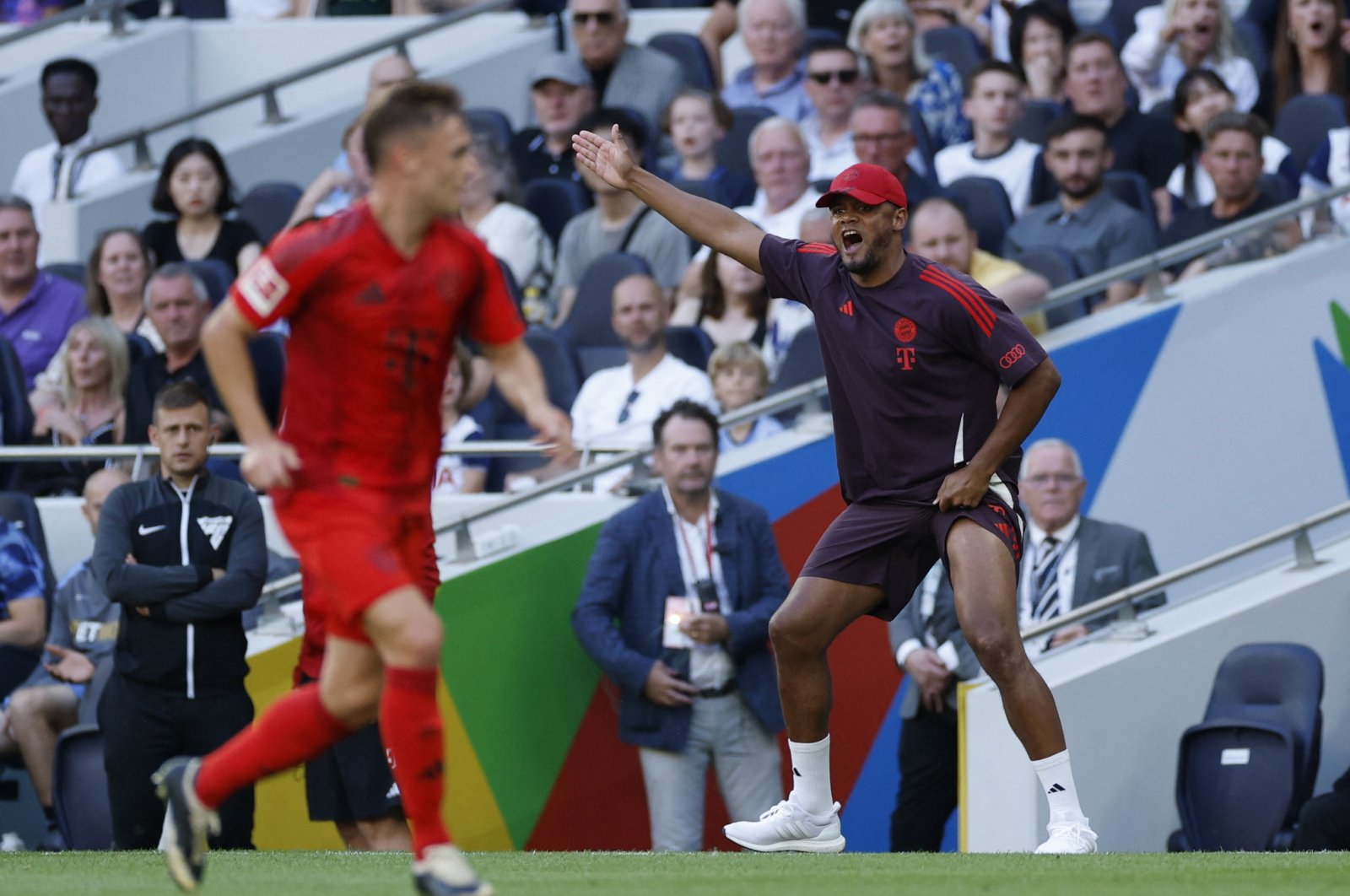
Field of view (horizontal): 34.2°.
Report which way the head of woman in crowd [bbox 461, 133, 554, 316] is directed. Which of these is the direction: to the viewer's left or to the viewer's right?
to the viewer's left

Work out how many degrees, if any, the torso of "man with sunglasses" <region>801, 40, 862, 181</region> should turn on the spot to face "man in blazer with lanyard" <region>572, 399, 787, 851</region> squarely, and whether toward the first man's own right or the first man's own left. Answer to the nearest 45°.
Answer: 0° — they already face them

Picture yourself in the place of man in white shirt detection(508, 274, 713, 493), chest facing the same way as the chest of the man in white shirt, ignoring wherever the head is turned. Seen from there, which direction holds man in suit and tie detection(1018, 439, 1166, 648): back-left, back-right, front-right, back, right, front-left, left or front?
front-left

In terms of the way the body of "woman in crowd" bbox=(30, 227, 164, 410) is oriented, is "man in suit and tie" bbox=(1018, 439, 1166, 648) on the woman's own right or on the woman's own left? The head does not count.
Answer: on the woman's own left

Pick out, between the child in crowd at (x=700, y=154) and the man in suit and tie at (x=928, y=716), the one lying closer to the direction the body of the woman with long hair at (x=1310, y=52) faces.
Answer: the man in suit and tie

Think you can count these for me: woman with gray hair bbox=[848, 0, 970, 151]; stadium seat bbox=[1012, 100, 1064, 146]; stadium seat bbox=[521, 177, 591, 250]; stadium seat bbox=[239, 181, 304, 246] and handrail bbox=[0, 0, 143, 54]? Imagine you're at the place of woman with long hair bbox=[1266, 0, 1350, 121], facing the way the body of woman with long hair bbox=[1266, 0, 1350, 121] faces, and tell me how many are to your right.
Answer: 5

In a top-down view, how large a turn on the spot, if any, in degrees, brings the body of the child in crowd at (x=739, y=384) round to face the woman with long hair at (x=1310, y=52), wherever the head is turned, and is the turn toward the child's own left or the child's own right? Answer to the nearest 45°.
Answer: approximately 135° to the child's own left

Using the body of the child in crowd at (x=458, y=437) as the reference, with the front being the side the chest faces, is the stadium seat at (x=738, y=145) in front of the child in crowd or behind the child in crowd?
behind

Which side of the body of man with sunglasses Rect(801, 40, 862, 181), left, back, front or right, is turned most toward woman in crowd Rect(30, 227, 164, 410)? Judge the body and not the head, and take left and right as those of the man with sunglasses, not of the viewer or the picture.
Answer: right

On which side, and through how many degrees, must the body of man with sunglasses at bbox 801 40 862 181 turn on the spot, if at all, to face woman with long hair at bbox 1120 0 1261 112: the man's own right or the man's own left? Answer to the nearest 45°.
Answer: approximately 90° to the man's own left
